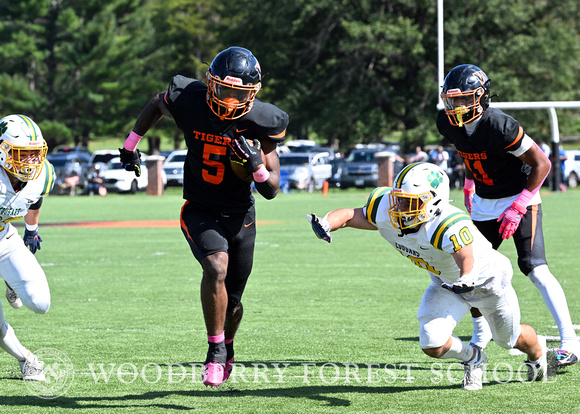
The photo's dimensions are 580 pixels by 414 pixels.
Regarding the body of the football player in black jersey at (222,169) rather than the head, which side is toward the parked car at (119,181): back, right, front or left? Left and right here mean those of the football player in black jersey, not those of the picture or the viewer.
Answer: back

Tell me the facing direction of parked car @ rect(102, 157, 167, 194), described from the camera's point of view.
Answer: facing the viewer and to the left of the viewer

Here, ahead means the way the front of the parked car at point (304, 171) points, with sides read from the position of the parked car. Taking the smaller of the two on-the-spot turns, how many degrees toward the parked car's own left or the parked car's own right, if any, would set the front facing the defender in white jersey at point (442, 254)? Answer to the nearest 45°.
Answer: approximately 45° to the parked car's own left

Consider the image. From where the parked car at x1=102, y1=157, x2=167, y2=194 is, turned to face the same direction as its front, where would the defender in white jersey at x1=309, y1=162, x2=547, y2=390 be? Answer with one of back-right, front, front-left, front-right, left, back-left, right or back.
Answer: front-left

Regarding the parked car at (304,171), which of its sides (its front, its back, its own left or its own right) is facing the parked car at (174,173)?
right

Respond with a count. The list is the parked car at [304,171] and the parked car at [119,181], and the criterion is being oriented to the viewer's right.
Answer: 0

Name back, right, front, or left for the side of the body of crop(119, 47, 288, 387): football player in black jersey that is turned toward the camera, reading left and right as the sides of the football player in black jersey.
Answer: front

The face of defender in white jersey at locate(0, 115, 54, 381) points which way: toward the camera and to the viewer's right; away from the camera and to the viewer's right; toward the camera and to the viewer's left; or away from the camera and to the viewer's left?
toward the camera and to the viewer's right

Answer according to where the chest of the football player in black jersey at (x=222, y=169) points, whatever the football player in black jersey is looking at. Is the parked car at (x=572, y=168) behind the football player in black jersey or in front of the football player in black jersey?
behind

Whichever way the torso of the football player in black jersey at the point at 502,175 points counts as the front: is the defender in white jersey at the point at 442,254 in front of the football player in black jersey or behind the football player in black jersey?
in front

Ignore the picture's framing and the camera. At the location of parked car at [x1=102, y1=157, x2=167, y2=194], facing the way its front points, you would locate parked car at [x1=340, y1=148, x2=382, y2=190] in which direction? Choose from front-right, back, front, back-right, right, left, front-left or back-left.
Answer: back-left

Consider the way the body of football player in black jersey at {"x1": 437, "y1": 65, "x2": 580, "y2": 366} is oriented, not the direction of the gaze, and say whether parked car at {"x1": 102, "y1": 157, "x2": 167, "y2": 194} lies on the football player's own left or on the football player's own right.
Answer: on the football player's own right
